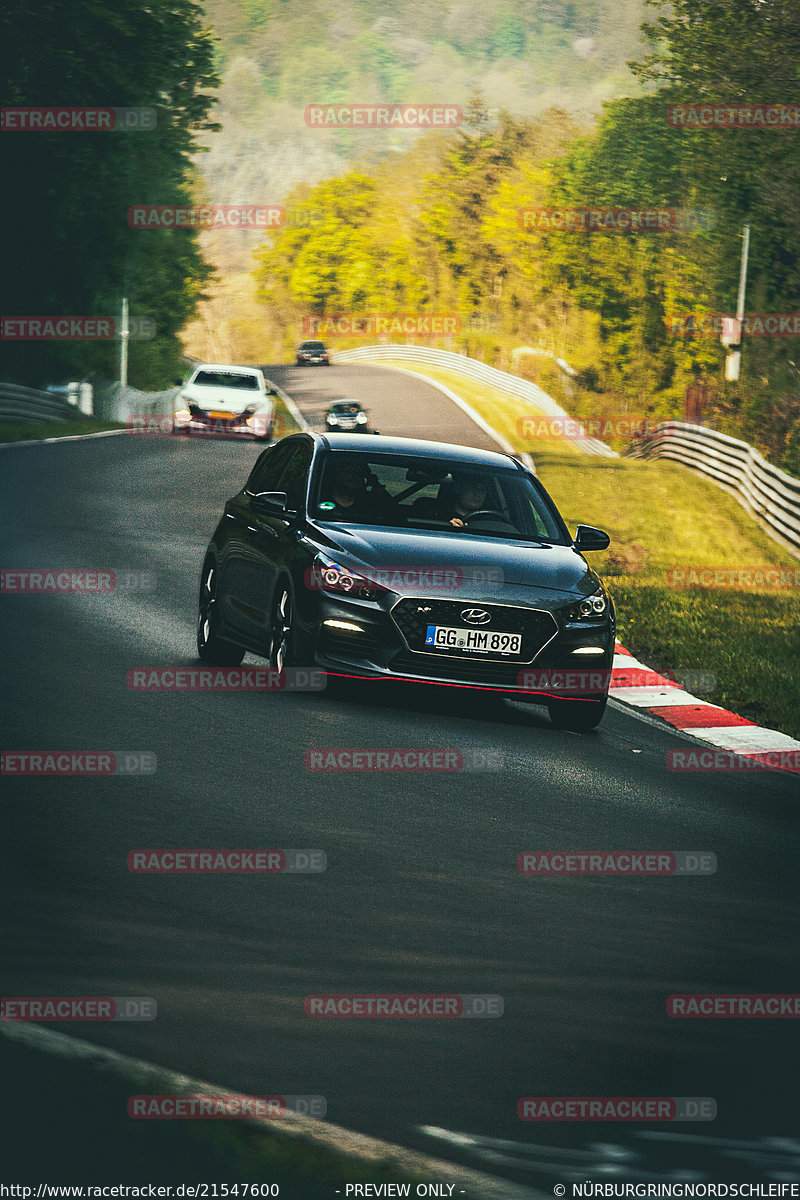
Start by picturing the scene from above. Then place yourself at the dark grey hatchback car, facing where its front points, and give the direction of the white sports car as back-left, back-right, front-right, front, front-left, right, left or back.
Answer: back-left

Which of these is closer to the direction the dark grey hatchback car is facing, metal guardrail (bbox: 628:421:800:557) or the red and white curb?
the red and white curb

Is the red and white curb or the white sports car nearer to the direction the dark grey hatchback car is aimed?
the red and white curb

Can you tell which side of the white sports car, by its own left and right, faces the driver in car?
front

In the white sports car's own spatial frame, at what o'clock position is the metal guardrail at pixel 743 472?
The metal guardrail is roughly at 10 o'clock from the white sports car.

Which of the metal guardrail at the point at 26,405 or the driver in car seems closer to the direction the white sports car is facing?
the driver in car

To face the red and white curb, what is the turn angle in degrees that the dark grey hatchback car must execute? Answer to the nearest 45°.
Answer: approximately 90° to its left

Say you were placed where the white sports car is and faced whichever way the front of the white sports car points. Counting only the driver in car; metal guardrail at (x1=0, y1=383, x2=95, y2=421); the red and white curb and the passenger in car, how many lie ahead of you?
3

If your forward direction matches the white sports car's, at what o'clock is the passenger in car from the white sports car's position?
The passenger in car is roughly at 12 o'clock from the white sports car.

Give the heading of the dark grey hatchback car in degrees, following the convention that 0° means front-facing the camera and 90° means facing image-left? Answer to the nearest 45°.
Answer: approximately 315°

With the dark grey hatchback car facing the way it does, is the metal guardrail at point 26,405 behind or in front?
behind

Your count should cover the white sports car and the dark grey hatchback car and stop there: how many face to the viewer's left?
0
